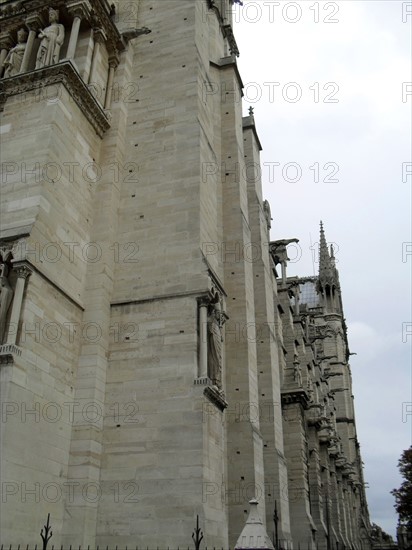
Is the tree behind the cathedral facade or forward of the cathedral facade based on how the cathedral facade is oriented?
behind

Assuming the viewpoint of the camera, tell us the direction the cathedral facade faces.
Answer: facing the viewer and to the left of the viewer
